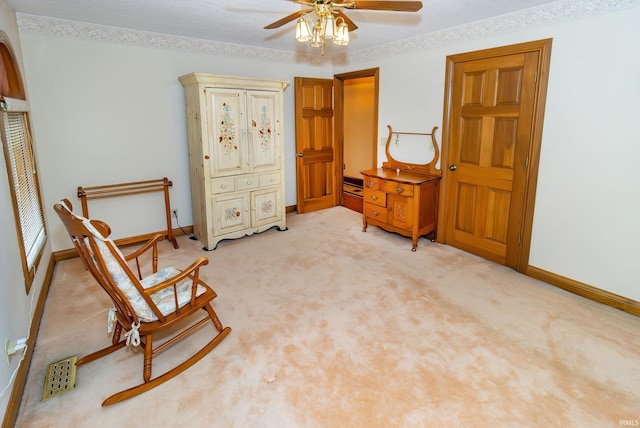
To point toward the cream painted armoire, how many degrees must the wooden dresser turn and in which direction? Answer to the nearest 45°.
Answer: approximately 45° to its right

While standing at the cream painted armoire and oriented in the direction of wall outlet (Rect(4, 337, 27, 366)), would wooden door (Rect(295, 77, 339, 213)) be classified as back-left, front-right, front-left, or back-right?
back-left

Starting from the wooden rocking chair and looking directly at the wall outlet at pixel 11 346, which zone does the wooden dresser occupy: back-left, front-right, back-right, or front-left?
back-right

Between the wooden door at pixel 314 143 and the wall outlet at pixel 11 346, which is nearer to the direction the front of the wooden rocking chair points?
the wooden door

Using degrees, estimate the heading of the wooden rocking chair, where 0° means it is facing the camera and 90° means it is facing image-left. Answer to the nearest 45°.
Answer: approximately 225°

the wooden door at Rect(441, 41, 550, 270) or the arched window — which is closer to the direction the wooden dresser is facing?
the arched window

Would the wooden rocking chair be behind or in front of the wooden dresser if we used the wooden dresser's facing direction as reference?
in front

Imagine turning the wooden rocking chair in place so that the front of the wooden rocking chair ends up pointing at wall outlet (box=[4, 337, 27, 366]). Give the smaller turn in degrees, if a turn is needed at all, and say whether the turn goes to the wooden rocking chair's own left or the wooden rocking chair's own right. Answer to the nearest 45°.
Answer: approximately 135° to the wooden rocking chair's own left

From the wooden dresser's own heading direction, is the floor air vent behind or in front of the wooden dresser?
in front

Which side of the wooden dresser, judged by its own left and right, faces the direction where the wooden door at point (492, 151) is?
left

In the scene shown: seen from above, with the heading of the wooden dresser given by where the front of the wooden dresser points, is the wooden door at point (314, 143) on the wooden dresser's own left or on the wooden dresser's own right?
on the wooden dresser's own right

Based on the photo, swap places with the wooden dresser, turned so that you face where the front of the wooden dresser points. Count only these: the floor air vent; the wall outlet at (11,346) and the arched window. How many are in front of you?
3

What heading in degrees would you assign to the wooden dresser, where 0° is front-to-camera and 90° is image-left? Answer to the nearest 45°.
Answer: approximately 45°
